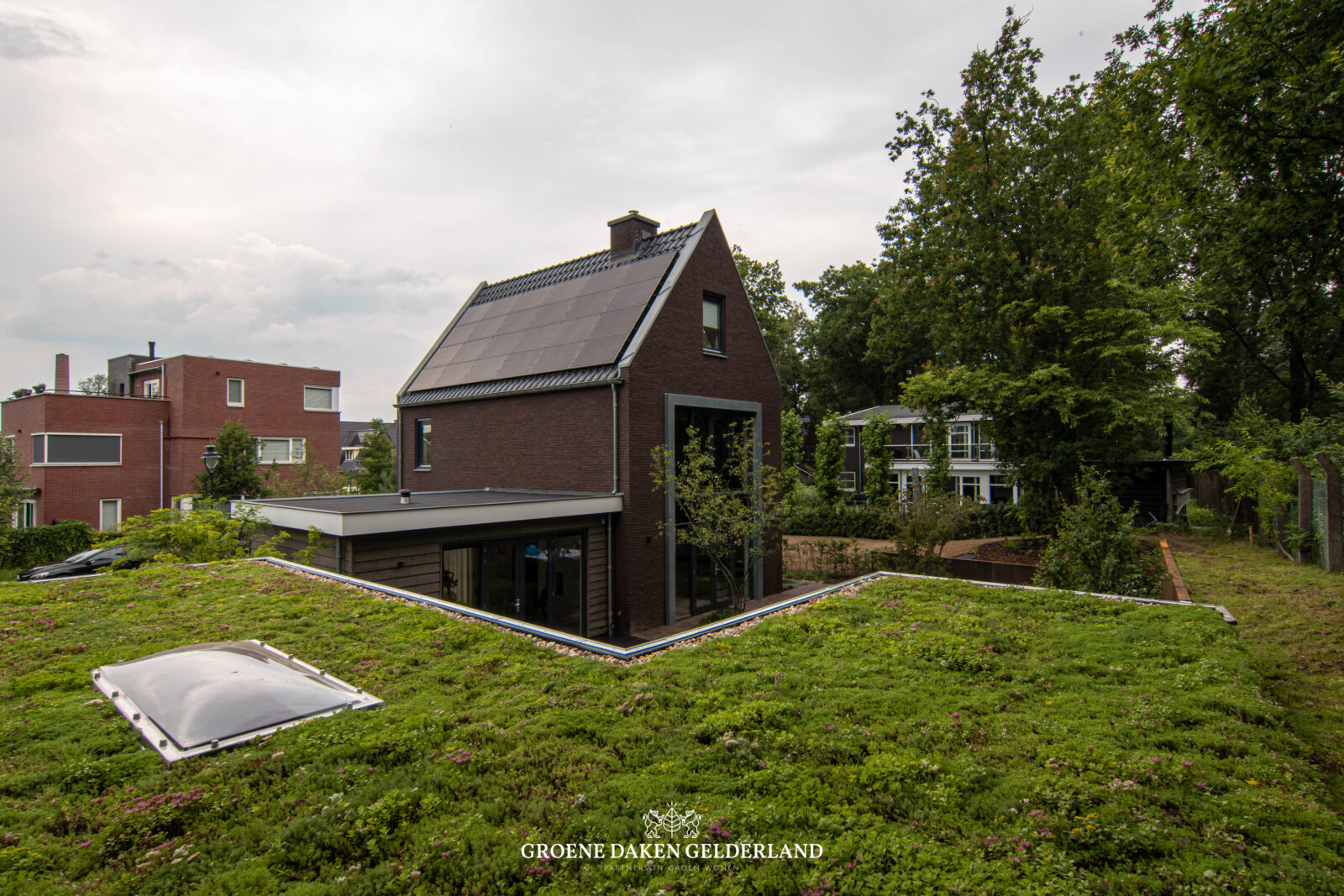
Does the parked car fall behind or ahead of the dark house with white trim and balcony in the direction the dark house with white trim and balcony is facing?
ahead

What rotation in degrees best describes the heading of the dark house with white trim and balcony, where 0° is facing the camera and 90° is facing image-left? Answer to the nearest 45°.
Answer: approximately 0°

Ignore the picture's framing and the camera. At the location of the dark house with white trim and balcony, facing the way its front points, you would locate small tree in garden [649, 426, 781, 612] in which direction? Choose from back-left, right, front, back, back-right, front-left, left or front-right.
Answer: front

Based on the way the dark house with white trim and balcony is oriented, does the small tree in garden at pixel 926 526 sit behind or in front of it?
in front

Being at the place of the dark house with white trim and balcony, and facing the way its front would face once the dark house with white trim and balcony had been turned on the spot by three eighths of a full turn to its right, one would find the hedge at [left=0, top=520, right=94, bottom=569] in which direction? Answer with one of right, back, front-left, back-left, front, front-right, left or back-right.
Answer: left

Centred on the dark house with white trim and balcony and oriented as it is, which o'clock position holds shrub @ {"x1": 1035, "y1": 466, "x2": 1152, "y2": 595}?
The shrub is roughly at 12 o'clock from the dark house with white trim and balcony.

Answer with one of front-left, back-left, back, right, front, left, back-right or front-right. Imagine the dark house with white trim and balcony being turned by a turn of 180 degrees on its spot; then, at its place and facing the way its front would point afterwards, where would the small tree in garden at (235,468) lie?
back-left

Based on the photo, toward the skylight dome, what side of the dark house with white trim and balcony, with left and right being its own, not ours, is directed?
front

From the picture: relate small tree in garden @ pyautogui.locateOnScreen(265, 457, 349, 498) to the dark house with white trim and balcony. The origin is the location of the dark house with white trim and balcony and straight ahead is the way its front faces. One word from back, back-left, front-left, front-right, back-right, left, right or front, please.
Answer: front-right

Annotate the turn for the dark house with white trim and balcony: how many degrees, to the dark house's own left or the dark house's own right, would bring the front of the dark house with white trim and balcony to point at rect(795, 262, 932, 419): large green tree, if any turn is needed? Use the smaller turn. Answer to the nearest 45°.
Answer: approximately 135° to the dark house's own right

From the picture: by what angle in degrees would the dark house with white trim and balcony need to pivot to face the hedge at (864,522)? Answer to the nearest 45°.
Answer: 0° — it already faces it

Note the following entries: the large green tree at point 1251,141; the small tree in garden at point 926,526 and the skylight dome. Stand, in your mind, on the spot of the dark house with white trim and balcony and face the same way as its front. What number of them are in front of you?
3
